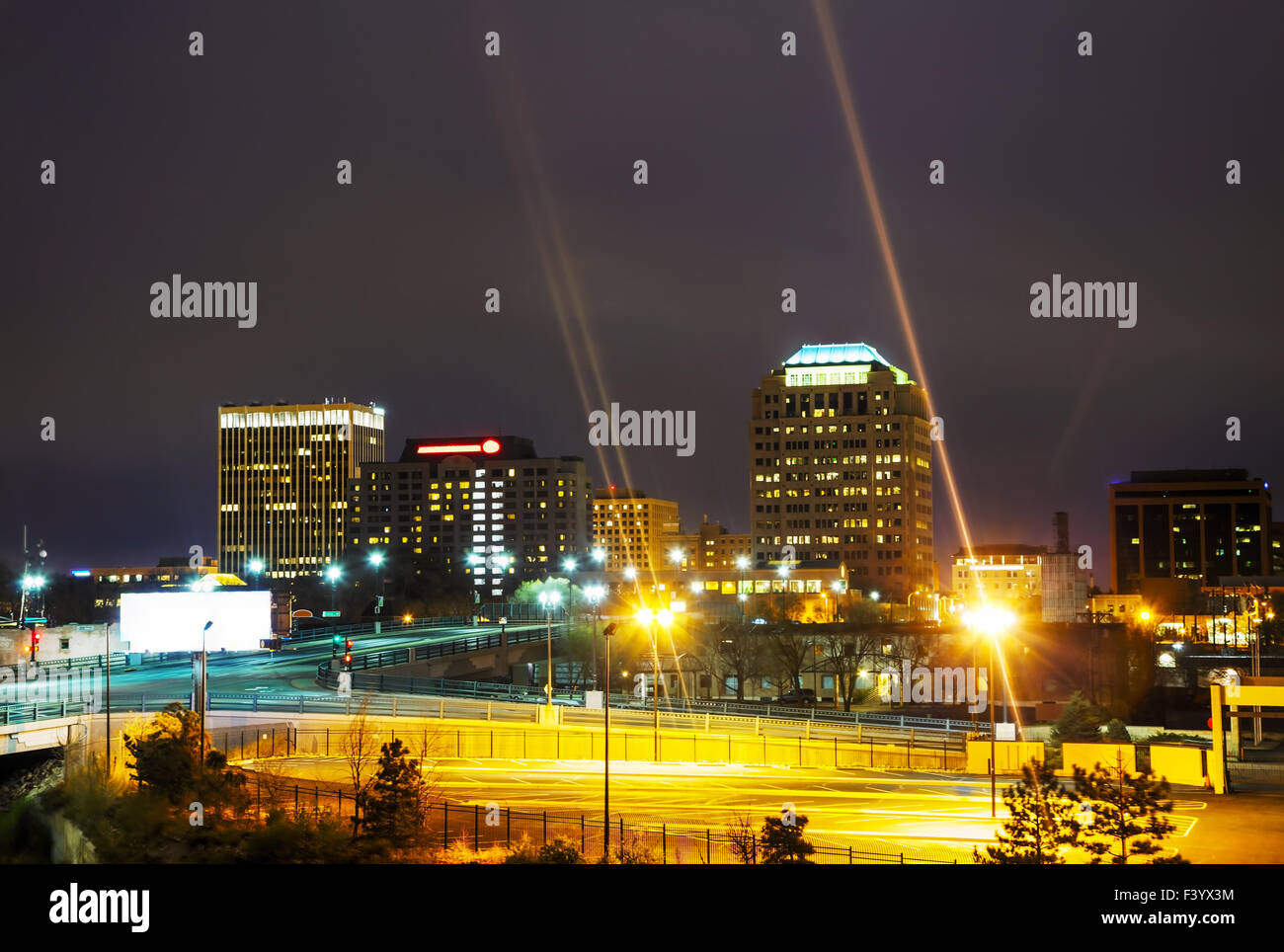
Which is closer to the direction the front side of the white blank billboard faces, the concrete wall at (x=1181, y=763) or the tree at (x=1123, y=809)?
the tree

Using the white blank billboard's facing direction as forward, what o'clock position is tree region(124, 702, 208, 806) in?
The tree is roughly at 12 o'clock from the white blank billboard.

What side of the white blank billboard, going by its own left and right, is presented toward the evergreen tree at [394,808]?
front

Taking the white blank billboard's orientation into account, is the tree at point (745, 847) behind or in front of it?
in front

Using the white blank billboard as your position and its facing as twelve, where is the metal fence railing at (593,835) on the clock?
The metal fence railing is roughly at 11 o'clock from the white blank billboard.

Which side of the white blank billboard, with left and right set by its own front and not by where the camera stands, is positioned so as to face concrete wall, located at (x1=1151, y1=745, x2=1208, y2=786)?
left

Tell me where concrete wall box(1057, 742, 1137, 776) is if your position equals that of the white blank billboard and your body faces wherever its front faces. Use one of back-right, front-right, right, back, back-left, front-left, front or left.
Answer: left

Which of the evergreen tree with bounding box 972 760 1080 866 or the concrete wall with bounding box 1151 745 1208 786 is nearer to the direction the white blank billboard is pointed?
the evergreen tree

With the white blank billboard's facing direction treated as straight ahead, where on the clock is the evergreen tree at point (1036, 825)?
The evergreen tree is roughly at 11 o'clock from the white blank billboard.

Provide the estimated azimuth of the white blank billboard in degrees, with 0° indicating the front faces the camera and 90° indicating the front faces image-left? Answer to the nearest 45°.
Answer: approximately 0°

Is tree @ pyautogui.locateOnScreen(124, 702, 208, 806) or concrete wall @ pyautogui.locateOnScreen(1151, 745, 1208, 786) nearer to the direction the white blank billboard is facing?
the tree
